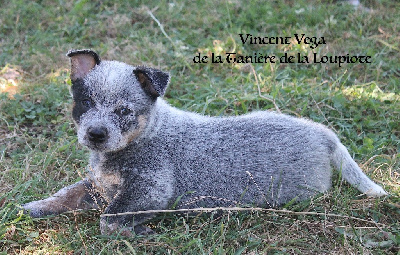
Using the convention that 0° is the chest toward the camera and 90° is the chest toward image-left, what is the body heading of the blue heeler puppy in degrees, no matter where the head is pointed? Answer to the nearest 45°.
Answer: approximately 90°
